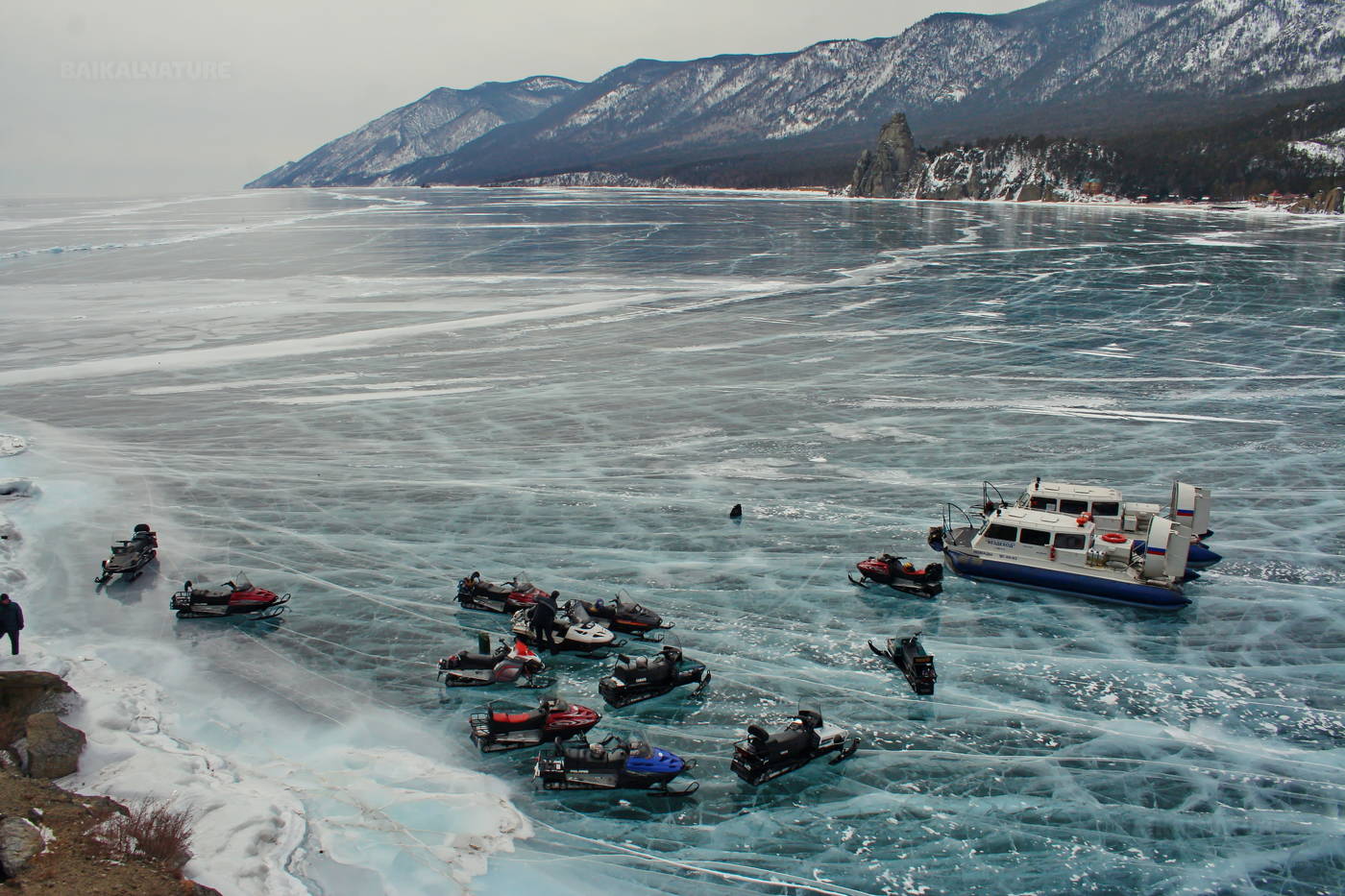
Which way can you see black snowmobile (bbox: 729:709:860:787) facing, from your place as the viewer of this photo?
facing away from the viewer and to the right of the viewer

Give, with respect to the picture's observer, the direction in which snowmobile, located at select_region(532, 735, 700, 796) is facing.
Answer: facing to the right of the viewer

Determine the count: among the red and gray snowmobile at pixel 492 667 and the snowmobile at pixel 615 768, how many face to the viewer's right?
2

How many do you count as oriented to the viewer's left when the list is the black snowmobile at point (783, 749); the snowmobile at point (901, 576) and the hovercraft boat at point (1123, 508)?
2

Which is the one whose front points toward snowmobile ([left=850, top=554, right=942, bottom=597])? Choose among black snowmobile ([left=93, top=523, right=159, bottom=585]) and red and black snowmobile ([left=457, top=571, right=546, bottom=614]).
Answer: red and black snowmobile ([left=457, top=571, right=546, bottom=614])

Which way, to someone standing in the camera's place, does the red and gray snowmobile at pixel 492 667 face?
facing to the right of the viewer

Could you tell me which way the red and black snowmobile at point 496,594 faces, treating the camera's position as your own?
facing to the right of the viewer

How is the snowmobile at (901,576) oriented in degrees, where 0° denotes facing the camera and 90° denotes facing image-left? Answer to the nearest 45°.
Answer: approximately 90°

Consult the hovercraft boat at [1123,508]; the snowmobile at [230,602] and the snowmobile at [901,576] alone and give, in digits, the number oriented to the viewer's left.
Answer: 2

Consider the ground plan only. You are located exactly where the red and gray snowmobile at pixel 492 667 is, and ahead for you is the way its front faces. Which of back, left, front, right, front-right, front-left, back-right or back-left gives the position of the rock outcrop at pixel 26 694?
back

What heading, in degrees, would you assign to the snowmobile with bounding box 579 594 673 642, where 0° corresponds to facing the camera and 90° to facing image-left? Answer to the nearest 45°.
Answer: approximately 315°

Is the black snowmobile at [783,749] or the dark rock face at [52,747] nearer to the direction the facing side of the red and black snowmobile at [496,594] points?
the black snowmobile

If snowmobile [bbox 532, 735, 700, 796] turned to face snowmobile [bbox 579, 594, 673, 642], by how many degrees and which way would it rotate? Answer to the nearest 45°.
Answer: approximately 90° to its left

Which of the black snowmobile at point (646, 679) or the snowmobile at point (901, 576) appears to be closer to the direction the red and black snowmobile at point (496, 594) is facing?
the snowmobile

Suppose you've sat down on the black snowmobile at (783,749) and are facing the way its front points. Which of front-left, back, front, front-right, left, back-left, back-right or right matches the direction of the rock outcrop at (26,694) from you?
back-left

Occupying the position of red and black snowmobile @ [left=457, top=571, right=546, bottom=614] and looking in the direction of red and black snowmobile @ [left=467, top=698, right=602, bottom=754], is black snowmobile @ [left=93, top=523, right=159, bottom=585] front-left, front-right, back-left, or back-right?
back-right
